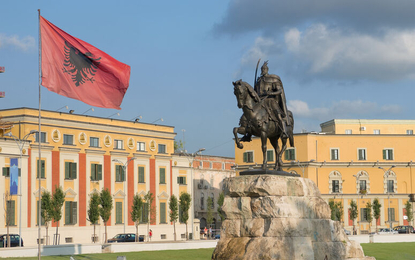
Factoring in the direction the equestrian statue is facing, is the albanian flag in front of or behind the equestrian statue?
in front

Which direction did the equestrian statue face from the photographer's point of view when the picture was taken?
facing the viewer and to the left of the viewer
